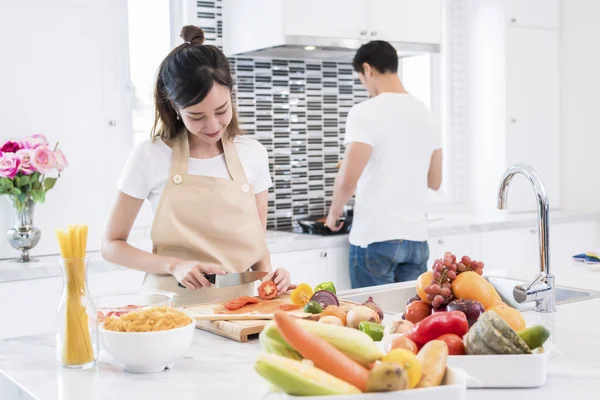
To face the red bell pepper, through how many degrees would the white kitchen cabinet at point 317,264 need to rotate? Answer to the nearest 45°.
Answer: approximately 45° to its right

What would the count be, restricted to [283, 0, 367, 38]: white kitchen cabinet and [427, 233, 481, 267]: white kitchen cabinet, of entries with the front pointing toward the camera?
2

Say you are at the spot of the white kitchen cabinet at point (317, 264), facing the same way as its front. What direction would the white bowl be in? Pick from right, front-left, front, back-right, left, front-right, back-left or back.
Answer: front-right

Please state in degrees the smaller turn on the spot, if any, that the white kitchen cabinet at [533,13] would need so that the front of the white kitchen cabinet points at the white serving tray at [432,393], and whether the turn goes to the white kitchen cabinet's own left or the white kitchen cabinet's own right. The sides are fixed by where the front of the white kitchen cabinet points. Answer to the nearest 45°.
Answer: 0° — it already faces it

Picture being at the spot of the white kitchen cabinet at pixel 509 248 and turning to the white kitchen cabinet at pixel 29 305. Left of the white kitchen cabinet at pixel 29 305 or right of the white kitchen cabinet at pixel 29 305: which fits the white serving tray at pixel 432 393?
left

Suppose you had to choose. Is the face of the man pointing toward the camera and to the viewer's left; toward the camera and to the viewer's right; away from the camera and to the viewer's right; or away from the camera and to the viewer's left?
away from the camera and to the viewer's left

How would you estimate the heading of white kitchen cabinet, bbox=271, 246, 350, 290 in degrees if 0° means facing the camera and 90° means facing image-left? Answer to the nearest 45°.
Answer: approximately 315°

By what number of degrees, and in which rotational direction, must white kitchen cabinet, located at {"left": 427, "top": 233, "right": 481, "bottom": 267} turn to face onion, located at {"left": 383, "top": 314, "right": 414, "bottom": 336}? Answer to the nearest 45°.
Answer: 0° — it already faces it

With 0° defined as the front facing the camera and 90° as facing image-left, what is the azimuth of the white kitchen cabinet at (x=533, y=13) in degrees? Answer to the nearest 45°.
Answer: approximately 0°

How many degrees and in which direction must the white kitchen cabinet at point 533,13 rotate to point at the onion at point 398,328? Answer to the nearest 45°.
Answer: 0° — it already faces it
